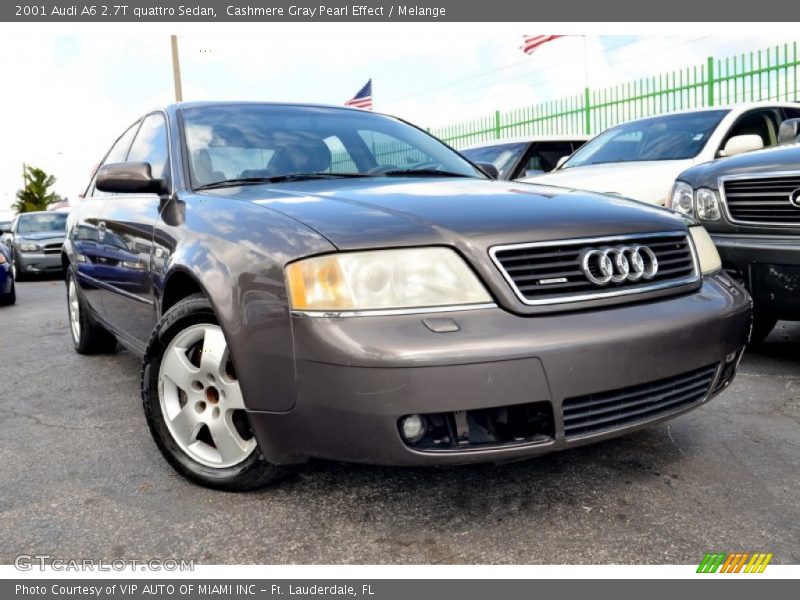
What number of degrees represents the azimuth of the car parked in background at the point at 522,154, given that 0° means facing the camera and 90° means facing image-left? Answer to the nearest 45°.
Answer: approximately 45°

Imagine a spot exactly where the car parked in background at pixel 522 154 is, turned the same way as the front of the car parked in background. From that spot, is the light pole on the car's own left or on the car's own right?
on the car's own right

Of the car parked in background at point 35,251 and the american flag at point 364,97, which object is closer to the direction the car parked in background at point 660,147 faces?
the car parked in background

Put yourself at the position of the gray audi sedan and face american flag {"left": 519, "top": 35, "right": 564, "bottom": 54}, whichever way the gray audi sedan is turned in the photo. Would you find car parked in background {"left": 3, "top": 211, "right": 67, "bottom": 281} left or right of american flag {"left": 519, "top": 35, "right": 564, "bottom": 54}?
left

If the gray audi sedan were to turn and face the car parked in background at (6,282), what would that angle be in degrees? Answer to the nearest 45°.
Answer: approximately 180°

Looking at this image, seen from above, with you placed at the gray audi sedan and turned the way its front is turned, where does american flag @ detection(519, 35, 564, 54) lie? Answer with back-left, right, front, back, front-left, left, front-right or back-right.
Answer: back-left

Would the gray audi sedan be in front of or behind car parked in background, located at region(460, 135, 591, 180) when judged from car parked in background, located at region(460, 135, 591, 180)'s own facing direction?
in front

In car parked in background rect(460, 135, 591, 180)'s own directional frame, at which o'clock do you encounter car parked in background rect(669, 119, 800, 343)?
car parked in background rect(669, 119, 800, 343) is roughly at 10 o'clock from car parked in background rect(460, 135, 591, 180).

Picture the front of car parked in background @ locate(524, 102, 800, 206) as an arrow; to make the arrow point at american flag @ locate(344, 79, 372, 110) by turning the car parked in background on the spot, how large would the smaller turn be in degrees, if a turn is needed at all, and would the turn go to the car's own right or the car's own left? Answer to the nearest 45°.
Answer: approximately 90° to the car's own right

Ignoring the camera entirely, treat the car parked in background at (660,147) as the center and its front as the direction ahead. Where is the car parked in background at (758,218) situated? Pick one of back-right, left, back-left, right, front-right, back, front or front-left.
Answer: front-left
